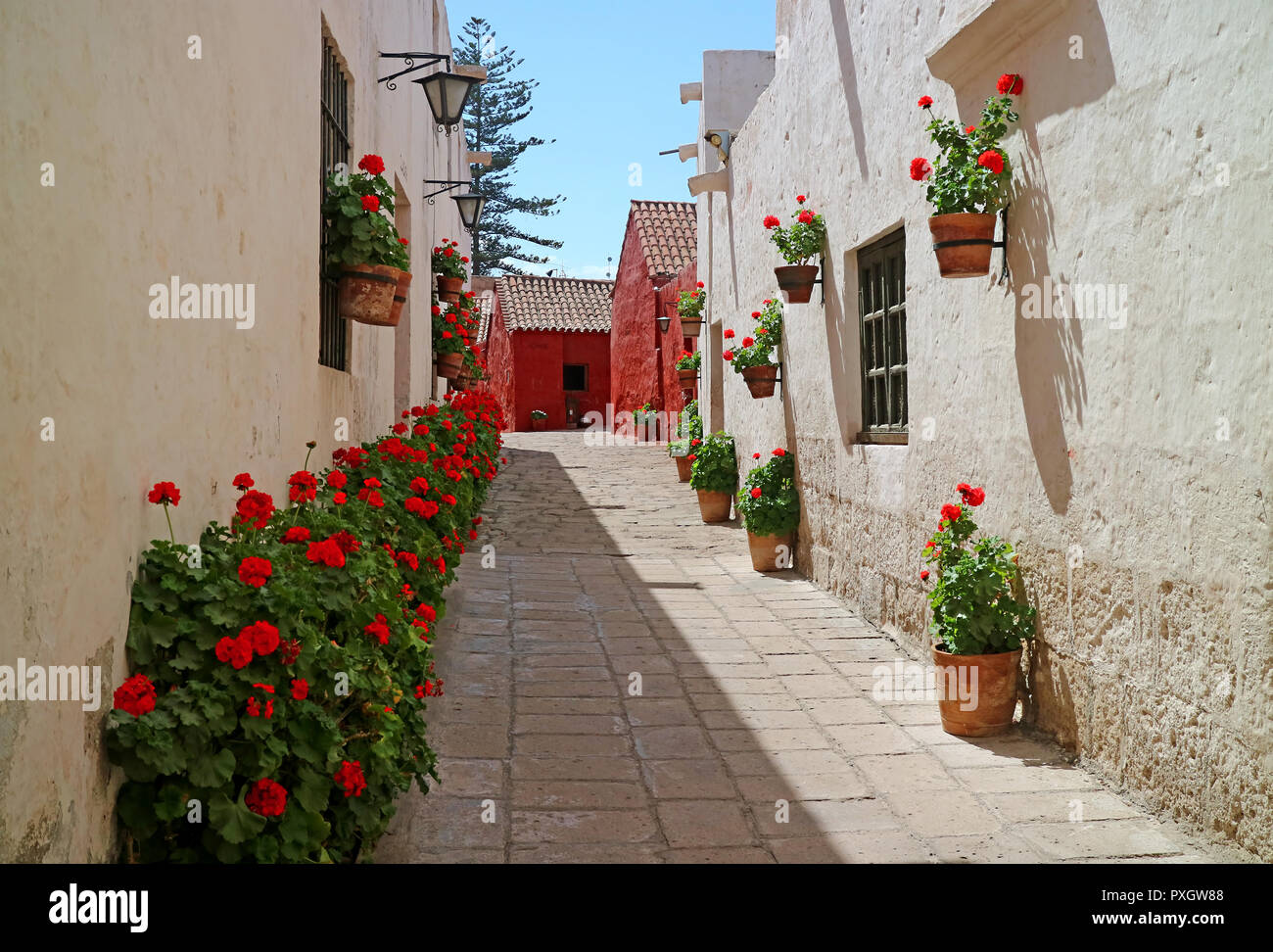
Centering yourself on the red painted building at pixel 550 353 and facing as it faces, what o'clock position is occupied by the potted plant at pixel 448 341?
The potted plant is roughly at 12 o'clock from the red painted building.

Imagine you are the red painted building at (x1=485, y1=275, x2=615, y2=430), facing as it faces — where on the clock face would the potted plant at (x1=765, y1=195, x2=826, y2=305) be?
The potted plant is roughly at 12 o'clock from the red painted building.

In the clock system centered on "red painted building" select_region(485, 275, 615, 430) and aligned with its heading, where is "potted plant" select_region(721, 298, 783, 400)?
The potted plant is roughly at 12 o'clock from the red painted building.

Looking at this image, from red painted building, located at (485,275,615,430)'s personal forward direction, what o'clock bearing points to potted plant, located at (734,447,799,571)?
The potted plant is roughly at 12 o'clock from the red painted building.

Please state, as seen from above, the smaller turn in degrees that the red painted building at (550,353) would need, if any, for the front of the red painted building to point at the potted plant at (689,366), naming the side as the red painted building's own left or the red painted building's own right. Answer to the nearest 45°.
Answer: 0° — it already faces it

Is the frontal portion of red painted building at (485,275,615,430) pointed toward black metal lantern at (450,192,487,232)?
yes

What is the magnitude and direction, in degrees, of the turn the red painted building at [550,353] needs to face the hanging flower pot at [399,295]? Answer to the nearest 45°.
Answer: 0° — it already faces it

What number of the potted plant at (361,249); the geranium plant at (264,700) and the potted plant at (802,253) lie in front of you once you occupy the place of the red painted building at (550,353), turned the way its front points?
3

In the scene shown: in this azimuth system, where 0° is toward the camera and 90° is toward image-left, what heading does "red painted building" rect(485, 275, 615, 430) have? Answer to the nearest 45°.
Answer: approximately 0°

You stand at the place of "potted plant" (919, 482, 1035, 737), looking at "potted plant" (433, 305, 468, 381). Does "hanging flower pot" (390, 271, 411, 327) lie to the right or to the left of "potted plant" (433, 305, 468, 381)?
left
